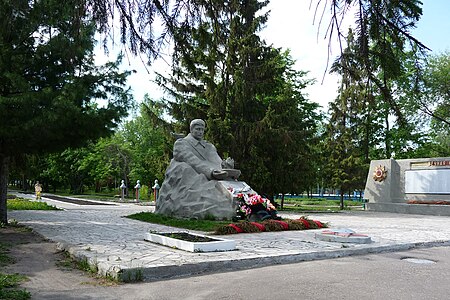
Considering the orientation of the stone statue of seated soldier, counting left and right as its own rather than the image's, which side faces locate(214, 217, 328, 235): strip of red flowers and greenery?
front

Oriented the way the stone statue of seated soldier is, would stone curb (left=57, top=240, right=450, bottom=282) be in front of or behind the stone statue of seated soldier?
in front

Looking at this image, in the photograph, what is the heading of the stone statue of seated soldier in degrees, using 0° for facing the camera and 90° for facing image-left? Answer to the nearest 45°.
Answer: approximately 315°

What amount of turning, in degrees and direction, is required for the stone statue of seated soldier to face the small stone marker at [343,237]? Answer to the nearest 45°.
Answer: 0° — it already faces it
